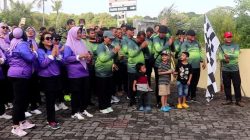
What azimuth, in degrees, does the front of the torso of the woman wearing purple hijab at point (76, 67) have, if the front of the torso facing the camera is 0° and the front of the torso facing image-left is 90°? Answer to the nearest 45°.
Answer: approximately 315°

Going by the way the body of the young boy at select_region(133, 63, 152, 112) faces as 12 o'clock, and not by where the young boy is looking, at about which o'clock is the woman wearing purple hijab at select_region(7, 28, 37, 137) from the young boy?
The woman wearing purple hijab is roughly at 3 o'clock from the young boy.

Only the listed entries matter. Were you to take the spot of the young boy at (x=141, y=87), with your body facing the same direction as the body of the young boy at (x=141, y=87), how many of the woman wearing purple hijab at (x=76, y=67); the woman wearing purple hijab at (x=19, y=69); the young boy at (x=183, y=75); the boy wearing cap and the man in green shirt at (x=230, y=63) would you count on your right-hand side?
2

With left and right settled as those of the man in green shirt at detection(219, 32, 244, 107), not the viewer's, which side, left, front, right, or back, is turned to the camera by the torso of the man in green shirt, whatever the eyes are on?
front

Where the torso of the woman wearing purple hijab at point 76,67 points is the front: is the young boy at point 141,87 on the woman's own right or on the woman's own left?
on the woman's own left

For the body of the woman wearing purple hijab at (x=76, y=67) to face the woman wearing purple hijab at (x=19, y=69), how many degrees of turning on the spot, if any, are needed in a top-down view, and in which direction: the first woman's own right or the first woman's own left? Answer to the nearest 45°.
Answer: approximately 90° to the first woman's own right

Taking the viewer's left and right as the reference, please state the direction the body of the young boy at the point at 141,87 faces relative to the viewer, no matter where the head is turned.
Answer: facing the viewer and to the right of the viewer

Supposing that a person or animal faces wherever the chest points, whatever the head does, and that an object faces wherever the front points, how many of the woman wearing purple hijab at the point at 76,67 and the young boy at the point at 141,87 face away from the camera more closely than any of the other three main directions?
0

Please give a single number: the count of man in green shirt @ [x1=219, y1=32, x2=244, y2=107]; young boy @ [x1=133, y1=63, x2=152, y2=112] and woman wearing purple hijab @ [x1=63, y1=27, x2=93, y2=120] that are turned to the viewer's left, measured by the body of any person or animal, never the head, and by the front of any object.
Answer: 0

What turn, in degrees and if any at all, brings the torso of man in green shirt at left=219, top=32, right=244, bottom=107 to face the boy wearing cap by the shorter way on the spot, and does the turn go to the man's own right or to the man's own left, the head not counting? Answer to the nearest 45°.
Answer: approximately 45° to the man's own right

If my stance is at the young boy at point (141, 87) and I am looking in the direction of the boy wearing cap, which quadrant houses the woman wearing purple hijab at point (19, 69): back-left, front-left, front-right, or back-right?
back-right

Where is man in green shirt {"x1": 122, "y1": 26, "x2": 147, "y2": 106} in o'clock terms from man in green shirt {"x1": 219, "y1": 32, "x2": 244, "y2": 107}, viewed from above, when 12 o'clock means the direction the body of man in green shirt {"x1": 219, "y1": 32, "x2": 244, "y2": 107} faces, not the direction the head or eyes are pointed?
man in green shirt {"x1": 122, "y1": 26, "x2": 147, "y2": 106} is roughly at 2 o'clock from man in green shirt {"x1": 219, "y1": 32, "x2": 244, "y2": 107}.

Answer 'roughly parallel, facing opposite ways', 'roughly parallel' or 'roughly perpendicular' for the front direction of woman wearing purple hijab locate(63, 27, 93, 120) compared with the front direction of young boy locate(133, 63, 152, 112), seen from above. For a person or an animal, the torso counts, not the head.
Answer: roughly parallel

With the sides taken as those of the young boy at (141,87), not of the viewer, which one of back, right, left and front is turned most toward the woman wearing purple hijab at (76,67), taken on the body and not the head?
right
